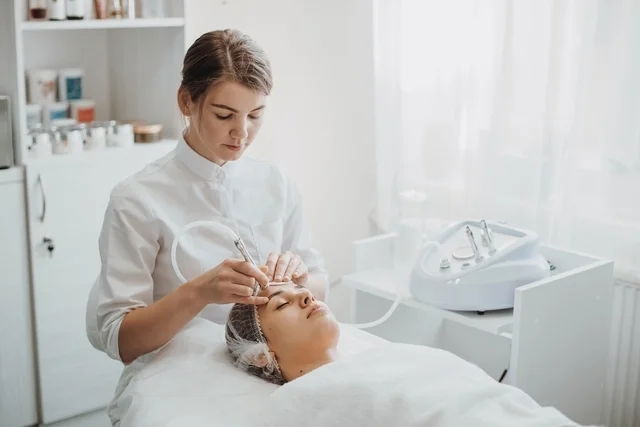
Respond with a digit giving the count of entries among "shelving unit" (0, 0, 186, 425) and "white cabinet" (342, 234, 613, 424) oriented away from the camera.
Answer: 0

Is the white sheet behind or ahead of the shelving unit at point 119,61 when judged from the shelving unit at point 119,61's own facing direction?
ahead

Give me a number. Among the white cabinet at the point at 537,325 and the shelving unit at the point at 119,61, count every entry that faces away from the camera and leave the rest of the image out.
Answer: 0

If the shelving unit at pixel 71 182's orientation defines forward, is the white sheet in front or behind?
in front

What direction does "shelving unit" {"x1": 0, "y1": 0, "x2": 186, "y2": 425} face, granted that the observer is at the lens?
facing the viewer and to the right of the viewer

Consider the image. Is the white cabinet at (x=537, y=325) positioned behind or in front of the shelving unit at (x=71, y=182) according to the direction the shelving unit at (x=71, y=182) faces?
in front

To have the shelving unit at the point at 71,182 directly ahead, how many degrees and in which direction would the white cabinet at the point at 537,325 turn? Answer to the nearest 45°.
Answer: approximately 45° to its right

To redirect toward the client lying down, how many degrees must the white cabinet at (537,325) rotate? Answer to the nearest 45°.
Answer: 0° — it already faces them

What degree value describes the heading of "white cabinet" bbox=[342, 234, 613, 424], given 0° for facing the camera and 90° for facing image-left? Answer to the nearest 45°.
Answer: approximately 45°
